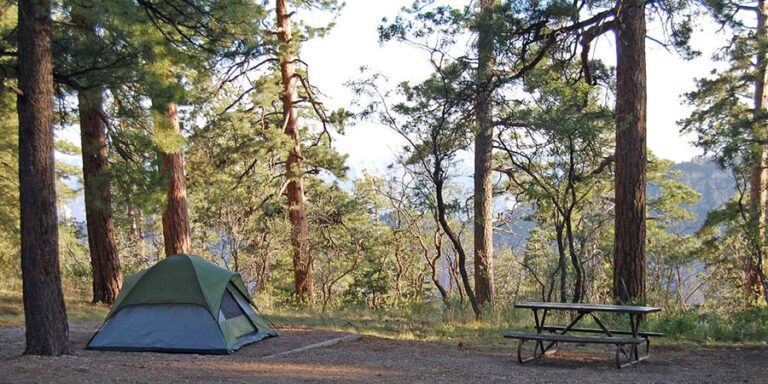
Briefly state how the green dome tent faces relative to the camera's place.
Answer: facing to the right of the viewer

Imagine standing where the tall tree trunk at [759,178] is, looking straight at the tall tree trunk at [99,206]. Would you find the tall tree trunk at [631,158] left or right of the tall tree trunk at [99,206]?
left

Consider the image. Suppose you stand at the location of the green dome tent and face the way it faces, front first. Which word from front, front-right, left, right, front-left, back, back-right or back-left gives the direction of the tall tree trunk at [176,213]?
left

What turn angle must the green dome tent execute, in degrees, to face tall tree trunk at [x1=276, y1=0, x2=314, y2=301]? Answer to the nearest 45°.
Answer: approximately 90° to its left

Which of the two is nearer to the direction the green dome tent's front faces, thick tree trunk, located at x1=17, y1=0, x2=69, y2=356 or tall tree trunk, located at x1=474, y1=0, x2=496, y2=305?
the tall tree trunk

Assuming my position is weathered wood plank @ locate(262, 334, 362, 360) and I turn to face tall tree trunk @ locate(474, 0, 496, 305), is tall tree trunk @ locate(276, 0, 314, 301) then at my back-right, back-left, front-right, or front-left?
front-left

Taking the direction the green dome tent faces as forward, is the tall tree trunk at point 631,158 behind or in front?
in front

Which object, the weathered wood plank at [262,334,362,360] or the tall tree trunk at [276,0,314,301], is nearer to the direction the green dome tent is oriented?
the weathered wood plank

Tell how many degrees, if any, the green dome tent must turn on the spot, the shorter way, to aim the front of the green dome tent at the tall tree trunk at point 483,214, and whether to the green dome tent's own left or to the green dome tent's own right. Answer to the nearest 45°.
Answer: approximately 45° to the green dome tent's own left

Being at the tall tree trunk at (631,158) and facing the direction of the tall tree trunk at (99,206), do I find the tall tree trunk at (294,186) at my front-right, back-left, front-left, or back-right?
front-right

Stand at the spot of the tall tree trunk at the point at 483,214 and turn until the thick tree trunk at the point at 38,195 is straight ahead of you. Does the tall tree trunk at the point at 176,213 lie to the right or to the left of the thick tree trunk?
right
